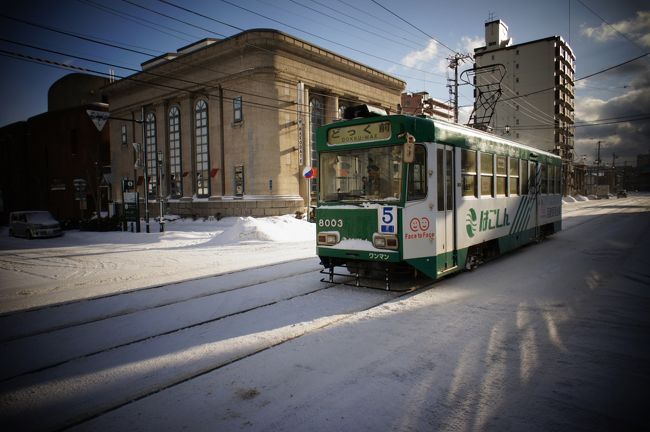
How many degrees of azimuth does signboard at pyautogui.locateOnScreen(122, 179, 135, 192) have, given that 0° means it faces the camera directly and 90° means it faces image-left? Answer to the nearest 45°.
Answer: approximately 0°

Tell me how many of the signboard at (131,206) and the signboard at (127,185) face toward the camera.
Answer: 2

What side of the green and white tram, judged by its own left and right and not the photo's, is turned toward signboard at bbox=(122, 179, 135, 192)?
right

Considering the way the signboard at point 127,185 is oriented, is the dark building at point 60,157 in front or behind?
behind

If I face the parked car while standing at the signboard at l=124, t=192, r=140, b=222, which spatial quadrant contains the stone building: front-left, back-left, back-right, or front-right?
back-right

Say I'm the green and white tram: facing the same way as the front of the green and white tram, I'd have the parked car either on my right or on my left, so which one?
on my right

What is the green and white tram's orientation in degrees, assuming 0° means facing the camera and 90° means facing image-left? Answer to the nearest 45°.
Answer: approximately 45°
